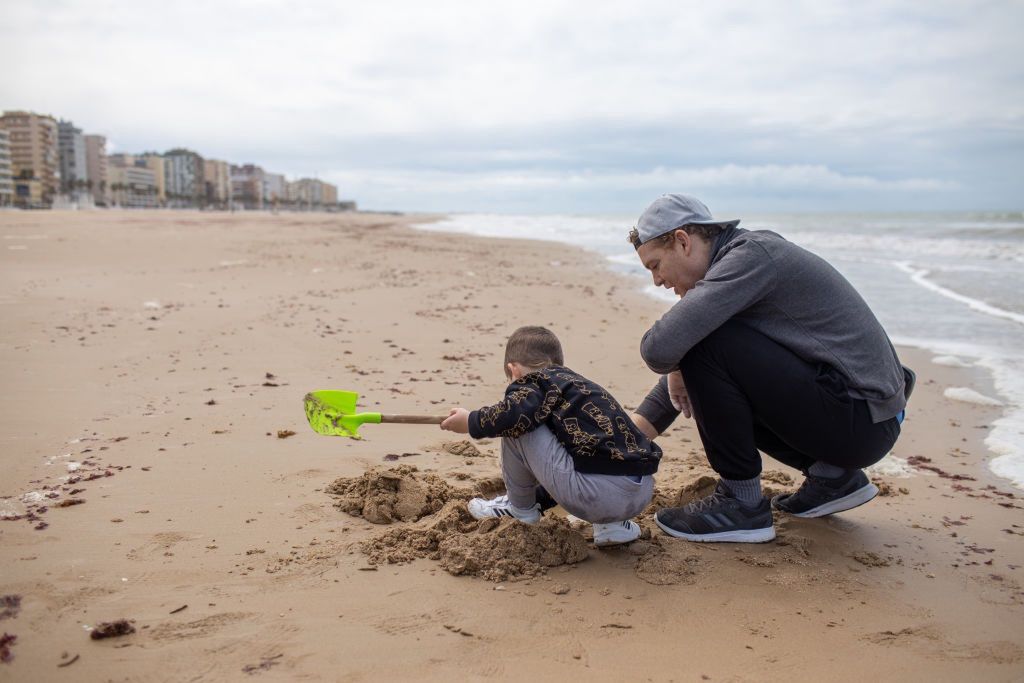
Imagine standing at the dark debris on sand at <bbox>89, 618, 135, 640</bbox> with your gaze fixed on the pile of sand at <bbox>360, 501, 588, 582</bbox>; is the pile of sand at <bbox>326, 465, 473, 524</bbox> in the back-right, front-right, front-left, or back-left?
front-left

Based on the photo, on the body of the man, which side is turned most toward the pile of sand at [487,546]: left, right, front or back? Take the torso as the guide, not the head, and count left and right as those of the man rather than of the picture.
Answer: front

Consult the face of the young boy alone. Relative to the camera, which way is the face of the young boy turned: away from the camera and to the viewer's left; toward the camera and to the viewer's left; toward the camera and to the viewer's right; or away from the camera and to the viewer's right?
away from the camera and to the viewer's left

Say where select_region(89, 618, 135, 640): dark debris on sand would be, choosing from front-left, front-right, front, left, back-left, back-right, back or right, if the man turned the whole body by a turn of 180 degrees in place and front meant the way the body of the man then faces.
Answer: back-right

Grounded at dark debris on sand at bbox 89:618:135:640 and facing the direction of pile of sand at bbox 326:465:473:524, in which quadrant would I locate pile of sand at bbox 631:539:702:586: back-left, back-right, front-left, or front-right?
front-right

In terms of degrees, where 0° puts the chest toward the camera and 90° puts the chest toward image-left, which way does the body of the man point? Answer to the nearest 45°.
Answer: approximately 90°

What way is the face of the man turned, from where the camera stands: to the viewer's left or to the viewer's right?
to the viewer's left

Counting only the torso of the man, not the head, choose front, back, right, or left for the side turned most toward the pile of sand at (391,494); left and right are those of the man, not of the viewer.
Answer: front

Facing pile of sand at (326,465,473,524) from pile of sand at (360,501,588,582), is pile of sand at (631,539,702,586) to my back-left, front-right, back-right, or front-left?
back-right
